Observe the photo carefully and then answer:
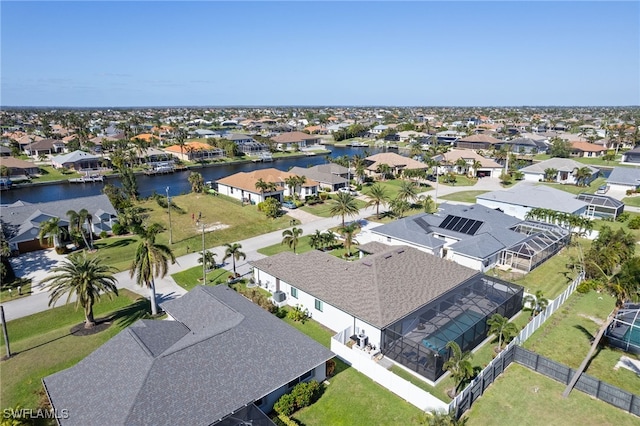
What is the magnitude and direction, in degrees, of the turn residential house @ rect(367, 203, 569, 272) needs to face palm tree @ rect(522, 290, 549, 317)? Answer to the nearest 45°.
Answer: approximately 135° to its left

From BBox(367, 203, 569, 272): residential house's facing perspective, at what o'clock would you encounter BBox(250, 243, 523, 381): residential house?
BBox(250, 243, 523, 381): residential house is roughly at 8 o'clock from BBox(367, 203, 569, 272): residential house.

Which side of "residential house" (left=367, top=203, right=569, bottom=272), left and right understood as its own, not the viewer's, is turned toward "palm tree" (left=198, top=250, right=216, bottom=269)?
left

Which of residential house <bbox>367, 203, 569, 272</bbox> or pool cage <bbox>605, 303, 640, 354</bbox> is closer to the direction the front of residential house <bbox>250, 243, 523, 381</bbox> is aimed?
the residential house

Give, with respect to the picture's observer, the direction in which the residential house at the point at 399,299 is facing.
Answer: facing away from the viewer and to the left of the viewer

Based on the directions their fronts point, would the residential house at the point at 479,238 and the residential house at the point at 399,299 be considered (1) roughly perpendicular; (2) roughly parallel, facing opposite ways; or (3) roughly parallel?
roughly parallel

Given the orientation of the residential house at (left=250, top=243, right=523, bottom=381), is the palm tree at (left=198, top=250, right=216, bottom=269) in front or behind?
in front

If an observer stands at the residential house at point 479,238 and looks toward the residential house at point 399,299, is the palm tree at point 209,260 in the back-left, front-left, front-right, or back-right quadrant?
front-right

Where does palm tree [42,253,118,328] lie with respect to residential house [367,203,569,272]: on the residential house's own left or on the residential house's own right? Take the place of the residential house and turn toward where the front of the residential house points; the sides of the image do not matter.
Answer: on the residential house's own left

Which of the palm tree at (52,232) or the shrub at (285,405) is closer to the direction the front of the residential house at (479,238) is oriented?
the palm tree

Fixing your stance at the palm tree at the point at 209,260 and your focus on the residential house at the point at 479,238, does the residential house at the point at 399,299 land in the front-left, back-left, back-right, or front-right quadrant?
front-right

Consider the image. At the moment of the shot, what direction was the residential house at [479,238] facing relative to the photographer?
facing away from the viewer and to the left of the viewer

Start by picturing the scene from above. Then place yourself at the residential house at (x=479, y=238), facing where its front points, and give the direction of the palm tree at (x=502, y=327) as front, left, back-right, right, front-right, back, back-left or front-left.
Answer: back-left

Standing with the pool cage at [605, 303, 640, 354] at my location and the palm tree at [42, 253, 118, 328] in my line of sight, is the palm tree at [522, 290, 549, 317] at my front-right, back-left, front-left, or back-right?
front-right

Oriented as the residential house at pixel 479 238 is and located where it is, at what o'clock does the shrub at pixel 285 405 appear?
The shrub is roughly at 8 o'clock from the residential house.
